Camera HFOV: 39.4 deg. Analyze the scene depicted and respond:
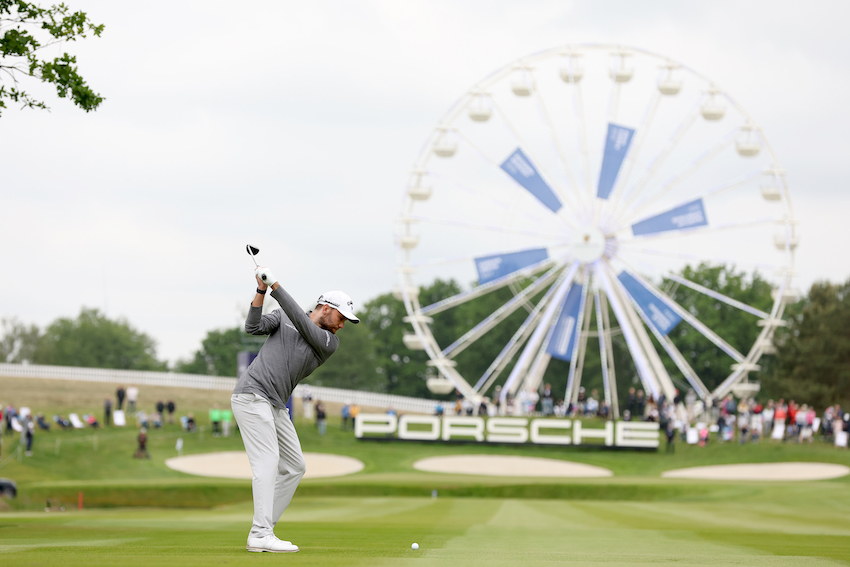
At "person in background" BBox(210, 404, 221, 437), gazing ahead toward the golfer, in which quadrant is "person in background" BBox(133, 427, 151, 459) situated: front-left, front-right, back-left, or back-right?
front-right

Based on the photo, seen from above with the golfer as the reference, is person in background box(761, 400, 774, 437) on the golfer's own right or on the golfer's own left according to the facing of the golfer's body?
on the golfer's own left

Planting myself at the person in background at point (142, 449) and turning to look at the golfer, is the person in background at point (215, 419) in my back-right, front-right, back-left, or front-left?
back-left

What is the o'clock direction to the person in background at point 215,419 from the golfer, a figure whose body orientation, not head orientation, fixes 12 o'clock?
The person in background is roughly at 9 o'clock from the golfer.

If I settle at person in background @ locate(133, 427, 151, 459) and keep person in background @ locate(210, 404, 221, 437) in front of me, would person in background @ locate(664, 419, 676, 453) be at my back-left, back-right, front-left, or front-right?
front-right

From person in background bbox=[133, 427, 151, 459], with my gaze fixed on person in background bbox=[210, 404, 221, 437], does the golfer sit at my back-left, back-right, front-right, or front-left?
back-right

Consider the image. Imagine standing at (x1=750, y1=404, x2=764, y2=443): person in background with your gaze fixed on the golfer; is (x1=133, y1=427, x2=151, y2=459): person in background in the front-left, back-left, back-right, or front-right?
front-right

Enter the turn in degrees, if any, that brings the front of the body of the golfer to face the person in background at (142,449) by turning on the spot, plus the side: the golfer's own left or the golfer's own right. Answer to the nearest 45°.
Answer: approximately 90° to the golfer's own left

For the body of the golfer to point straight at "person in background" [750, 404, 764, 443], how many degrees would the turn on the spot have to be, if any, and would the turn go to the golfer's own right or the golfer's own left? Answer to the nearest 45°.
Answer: approximately 45° to the golfer's own left

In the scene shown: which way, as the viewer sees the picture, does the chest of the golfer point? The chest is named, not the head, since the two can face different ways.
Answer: to the viewer's right

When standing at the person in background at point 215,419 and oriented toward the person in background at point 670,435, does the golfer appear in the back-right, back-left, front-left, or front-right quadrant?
front-right
